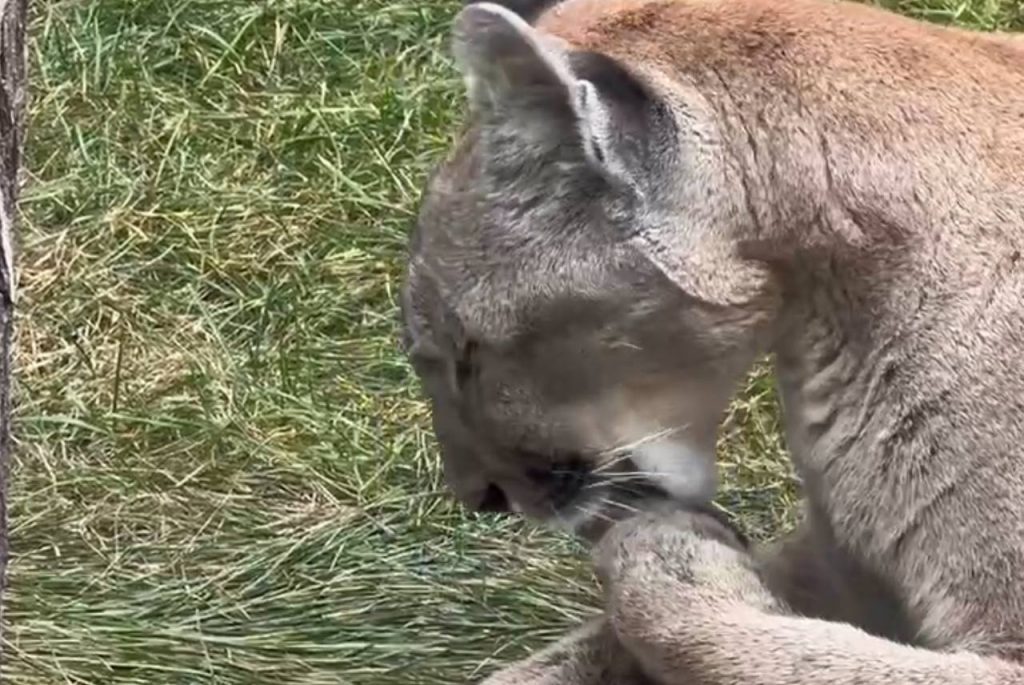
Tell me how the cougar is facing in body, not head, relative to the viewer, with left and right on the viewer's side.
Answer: facing to the left of the viewer

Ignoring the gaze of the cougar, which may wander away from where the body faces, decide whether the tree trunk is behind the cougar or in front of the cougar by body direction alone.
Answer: in front
